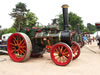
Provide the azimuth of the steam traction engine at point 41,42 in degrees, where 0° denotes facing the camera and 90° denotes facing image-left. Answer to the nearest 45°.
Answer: approximately 315°

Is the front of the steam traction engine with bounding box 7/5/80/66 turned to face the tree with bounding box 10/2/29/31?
no
